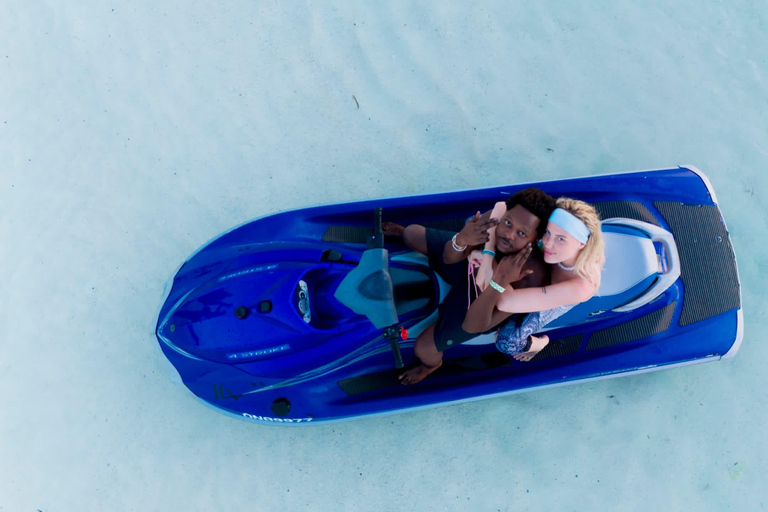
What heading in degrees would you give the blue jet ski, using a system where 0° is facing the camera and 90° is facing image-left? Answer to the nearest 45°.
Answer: approximately 90°
